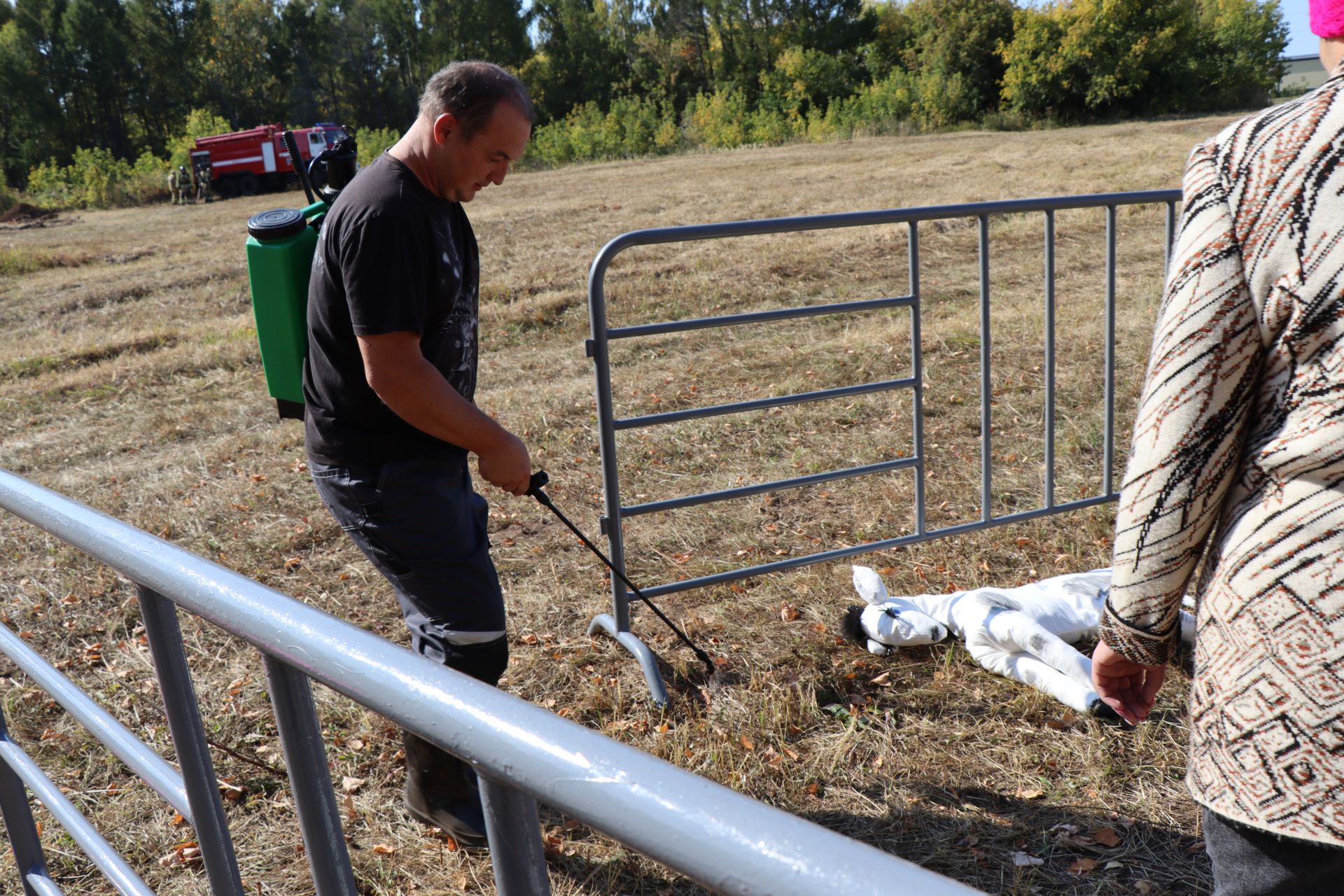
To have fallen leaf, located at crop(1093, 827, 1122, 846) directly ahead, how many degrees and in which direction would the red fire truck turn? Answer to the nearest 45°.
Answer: approximately 90° to its right

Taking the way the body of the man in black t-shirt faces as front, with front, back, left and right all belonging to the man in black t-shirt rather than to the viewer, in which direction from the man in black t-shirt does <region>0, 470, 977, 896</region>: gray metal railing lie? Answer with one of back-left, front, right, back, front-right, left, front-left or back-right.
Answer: right

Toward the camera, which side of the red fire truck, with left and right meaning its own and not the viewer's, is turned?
right

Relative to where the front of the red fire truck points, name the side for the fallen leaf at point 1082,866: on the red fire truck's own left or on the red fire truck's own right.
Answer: on the red fire truck's own right

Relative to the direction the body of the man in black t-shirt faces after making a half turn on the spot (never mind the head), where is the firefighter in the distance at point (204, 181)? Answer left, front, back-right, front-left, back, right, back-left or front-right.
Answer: right

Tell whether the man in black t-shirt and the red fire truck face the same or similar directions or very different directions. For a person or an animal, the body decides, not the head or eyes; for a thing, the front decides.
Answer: same or similar directions

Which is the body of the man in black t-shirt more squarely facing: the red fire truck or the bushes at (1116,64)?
the bushes

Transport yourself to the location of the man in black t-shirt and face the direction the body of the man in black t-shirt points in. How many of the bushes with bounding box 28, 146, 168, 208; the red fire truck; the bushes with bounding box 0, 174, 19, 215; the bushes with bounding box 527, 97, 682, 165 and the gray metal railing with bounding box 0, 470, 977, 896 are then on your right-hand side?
1

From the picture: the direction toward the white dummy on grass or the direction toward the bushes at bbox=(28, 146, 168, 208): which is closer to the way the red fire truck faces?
the white dummy on grass

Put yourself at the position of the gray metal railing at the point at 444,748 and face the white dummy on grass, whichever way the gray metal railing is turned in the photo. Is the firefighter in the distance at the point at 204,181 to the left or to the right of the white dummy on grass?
left

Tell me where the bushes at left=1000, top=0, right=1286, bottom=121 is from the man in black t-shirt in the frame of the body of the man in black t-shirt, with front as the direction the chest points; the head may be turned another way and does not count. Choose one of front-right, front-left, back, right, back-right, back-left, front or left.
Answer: front-left

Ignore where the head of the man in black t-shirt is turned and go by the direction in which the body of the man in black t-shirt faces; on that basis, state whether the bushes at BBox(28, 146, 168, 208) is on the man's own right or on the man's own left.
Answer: on the man's own left

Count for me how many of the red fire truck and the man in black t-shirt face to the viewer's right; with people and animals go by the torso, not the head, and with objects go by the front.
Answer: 2

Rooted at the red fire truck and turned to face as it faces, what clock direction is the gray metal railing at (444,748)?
The gray metal railing is roughly at 3 o'clock from the red fire truck.

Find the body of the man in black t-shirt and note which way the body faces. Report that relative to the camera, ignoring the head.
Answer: to the viewer's right

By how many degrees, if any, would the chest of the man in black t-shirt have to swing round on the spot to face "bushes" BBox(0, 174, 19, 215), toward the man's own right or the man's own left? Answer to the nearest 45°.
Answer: approximately 90° to the man's own left
